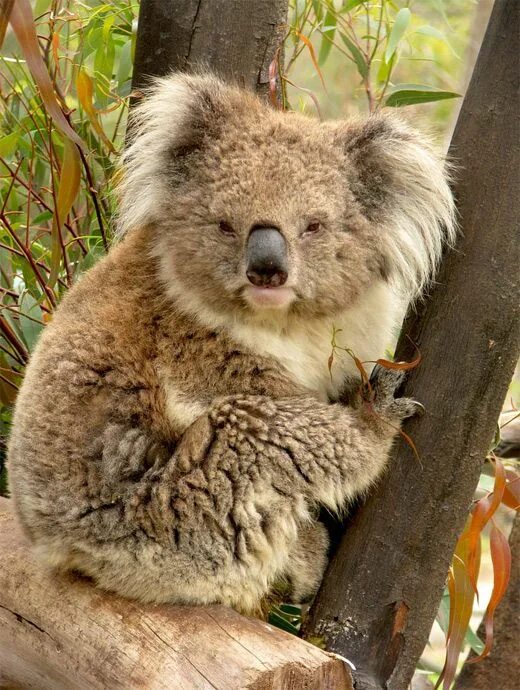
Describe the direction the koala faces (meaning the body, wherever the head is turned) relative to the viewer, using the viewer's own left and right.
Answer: facing the viewer and to the right of the viewer

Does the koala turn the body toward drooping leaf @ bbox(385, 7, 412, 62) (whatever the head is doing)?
no

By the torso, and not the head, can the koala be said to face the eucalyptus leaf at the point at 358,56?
no

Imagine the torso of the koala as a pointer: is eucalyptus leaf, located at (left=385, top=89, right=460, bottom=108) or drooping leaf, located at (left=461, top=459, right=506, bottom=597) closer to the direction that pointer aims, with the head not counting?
the drooping leaf

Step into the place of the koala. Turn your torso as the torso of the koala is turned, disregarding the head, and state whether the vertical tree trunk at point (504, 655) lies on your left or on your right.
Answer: on your left

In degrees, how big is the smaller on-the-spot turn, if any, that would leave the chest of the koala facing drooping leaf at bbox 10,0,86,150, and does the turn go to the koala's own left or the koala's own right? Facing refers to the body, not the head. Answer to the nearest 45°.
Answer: approximately 90° to the koala's own right

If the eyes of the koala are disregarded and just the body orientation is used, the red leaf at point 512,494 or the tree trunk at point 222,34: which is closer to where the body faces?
the red leaf

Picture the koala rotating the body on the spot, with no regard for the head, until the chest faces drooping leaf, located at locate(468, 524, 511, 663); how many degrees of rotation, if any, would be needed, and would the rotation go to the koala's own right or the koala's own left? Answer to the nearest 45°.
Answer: approximately 45° to the koala's own left

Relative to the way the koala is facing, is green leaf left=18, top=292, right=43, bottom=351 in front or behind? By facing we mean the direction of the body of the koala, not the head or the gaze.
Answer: behind

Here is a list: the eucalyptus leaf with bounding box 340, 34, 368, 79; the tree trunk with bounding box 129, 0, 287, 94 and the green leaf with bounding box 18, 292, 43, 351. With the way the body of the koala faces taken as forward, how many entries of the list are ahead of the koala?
0

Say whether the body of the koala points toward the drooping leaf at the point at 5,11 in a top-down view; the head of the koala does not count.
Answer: no

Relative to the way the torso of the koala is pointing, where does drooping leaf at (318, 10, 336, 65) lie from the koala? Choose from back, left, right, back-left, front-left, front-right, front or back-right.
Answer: back-left
